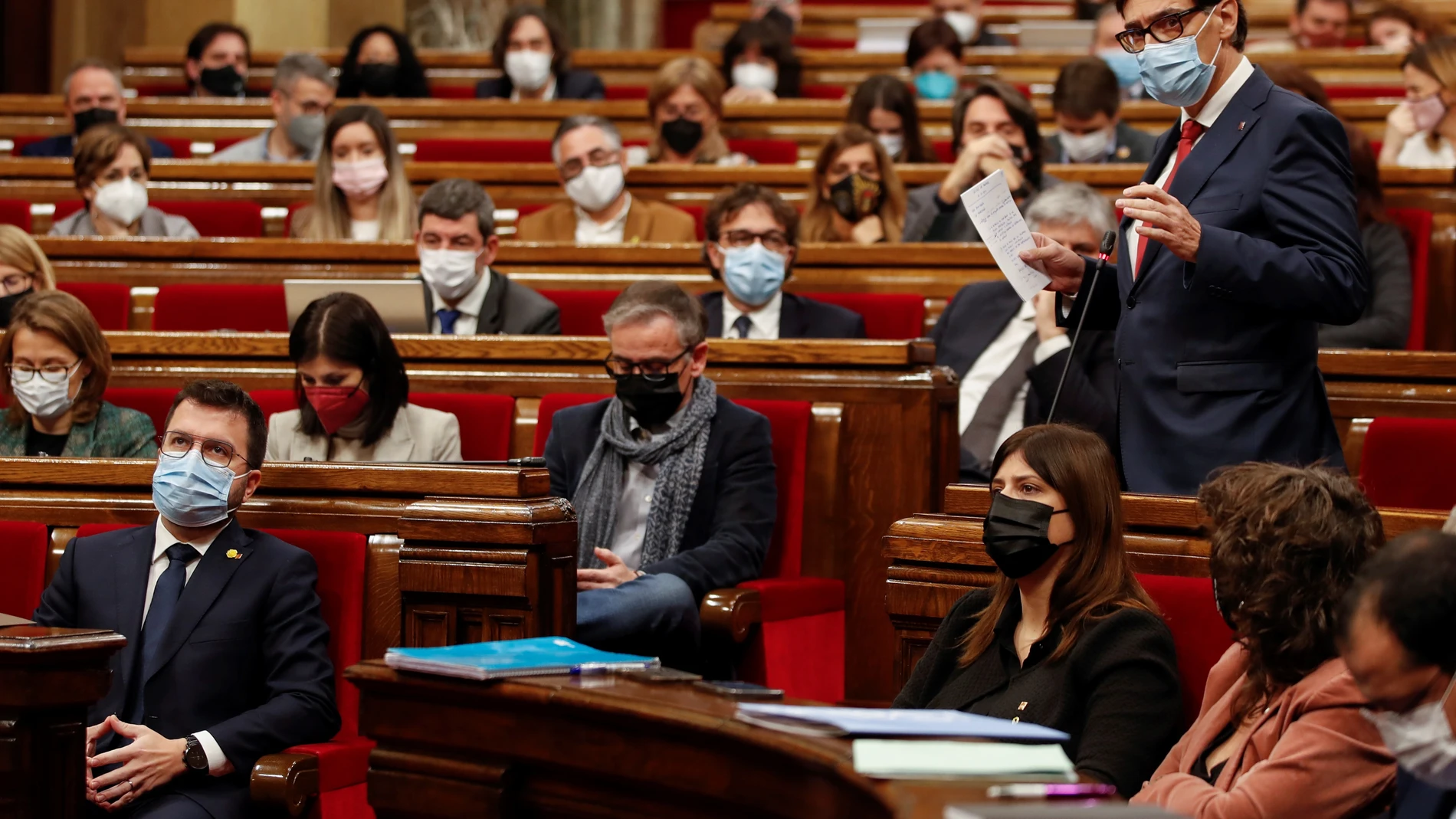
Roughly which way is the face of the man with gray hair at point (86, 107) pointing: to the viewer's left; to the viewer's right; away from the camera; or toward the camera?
toward the camera

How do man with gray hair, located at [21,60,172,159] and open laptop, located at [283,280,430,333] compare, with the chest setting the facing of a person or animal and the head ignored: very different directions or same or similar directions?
very different directions

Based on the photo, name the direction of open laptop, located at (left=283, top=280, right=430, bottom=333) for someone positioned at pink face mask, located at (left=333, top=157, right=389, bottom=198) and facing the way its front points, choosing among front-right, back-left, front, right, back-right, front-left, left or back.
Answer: front

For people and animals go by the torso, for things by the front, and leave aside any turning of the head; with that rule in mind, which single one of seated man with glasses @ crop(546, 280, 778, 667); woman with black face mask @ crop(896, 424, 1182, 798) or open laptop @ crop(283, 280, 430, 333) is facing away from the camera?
the open laptop

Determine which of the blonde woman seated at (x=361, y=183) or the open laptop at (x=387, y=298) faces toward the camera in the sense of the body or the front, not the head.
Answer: the blonde woman seated

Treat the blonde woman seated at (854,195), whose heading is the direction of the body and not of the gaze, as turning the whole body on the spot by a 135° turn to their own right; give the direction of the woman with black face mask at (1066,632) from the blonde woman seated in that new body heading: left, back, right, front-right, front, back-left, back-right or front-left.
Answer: back-left

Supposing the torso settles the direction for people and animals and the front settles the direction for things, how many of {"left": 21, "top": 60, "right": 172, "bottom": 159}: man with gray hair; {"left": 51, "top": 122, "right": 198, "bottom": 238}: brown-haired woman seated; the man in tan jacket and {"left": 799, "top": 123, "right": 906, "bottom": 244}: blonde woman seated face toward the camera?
4

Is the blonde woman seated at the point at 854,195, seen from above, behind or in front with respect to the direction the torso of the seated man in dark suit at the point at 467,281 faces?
behind

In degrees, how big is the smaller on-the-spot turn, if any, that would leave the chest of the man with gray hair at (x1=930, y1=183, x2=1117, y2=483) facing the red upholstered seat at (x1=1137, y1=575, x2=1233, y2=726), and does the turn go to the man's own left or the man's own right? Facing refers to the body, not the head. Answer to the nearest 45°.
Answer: approximately 45° to the man's own left

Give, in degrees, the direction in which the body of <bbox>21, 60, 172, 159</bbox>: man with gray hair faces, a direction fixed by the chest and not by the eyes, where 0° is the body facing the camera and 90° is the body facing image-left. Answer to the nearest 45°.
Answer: approximately 0°

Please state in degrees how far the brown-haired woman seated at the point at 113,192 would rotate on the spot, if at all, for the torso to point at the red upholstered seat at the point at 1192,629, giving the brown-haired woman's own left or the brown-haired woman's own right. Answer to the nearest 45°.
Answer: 0° — they already face it

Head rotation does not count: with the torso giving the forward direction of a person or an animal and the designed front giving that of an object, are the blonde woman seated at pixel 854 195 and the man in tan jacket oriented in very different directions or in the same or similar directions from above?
same or similar directions

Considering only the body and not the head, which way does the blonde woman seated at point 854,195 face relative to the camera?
toward the camera

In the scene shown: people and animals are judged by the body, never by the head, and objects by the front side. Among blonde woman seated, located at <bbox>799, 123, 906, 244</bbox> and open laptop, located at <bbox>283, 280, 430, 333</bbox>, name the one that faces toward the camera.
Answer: the blonde woman seated

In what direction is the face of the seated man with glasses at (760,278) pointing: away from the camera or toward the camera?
toward the camera

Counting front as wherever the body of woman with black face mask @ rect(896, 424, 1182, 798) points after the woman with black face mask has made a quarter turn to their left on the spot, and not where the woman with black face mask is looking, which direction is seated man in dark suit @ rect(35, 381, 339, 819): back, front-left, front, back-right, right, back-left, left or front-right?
back-right

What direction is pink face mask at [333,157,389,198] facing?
toward the camera

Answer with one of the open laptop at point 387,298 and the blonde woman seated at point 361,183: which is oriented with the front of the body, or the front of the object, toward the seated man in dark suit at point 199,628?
the blonde woman seated

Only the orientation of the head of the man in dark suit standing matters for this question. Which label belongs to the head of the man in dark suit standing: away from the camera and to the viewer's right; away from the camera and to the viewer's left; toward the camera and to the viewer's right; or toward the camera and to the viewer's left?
toward the camera and to the viewer's left

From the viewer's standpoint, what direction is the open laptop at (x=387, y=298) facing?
away from the camera

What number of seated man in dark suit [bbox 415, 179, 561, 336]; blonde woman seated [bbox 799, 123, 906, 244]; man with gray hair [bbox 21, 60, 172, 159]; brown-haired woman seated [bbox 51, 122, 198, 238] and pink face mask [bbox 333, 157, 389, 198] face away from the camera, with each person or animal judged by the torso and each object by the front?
0
